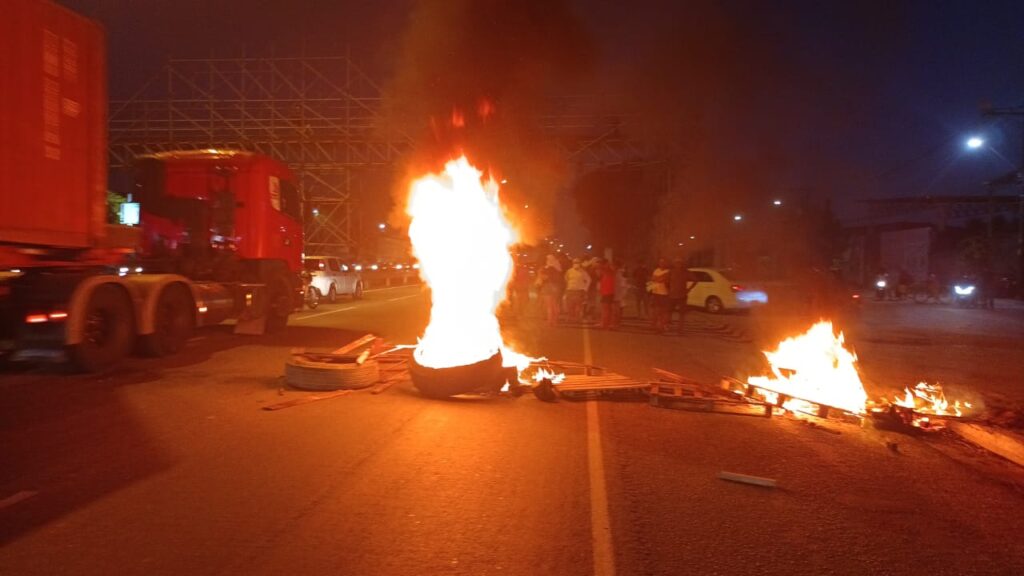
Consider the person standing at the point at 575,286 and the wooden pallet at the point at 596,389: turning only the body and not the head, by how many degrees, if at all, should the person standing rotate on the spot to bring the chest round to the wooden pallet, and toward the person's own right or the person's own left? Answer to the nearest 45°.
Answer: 0° — they already face it

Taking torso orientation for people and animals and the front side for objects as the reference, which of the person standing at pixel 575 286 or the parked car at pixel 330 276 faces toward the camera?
the person standing

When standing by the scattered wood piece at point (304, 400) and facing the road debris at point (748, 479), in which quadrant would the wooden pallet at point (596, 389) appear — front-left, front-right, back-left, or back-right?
front-left

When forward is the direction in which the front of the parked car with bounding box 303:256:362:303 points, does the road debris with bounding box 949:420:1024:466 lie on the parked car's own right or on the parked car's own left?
on the parked car's own right

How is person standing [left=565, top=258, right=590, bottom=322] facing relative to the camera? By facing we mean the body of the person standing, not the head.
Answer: toward the camera

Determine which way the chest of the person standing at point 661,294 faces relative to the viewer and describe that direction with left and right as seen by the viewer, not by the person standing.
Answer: facing the viewer

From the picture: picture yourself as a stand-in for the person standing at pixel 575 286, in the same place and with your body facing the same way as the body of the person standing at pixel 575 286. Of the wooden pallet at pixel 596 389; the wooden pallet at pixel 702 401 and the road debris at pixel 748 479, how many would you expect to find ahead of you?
3

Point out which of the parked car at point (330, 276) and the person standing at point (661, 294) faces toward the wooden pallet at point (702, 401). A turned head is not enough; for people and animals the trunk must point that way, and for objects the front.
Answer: the person standing

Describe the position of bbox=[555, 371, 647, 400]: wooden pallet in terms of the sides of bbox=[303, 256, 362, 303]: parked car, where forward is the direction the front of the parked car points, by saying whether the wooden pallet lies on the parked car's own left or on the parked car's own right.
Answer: on the parked car's own right
